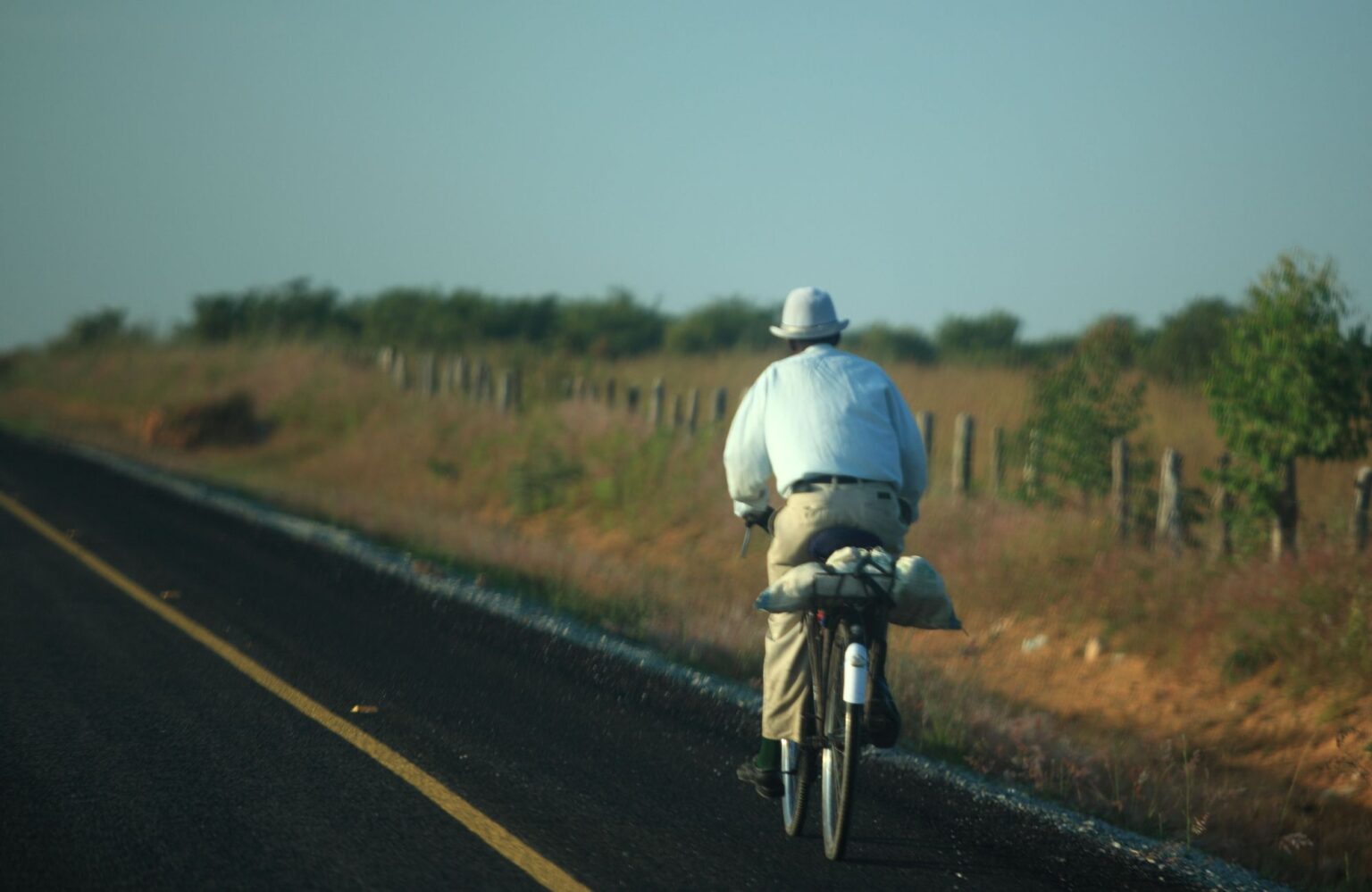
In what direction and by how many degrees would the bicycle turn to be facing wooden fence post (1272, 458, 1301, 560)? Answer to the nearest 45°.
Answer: approximately 45° to its right

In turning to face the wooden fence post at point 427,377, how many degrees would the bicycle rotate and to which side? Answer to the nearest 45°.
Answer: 0° — it already faces it

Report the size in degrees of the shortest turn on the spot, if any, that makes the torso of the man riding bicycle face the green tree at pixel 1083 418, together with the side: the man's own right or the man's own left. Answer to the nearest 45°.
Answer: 0° — they already face it

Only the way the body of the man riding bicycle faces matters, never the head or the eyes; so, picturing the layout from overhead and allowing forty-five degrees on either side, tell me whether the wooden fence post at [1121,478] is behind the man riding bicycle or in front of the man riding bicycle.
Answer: in front

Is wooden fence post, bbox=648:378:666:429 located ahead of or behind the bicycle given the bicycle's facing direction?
ahead

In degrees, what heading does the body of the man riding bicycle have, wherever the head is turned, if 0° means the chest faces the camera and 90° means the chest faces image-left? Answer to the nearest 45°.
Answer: approximately 180°

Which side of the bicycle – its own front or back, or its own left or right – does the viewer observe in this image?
back

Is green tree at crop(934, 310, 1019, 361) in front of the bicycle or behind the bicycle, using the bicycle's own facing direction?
in front

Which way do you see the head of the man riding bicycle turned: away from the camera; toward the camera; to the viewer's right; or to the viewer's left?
away from the camera
